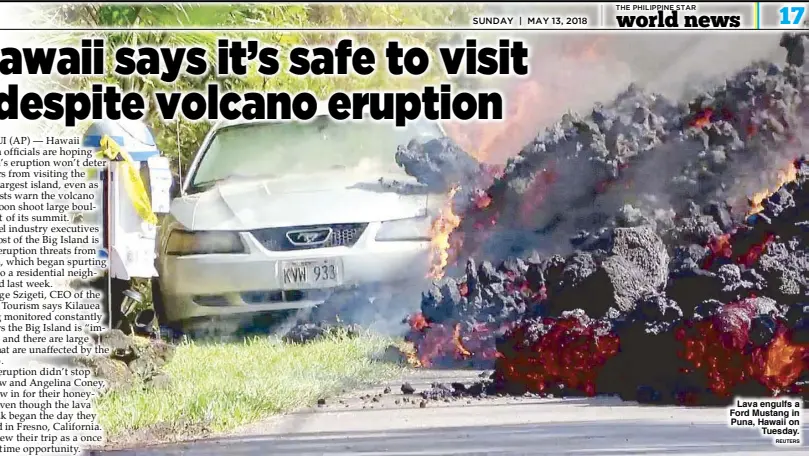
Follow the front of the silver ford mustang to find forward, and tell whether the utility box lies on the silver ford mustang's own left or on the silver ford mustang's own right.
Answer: on the silver ford mustang's own right

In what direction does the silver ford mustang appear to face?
toward the camera
